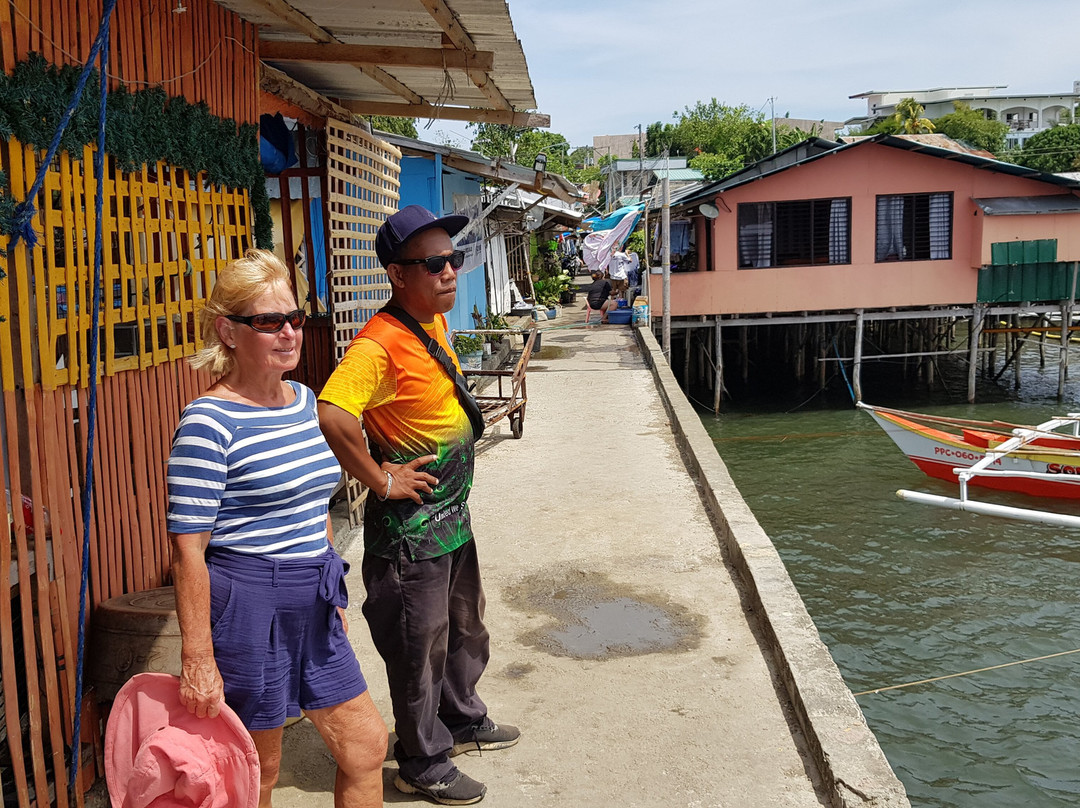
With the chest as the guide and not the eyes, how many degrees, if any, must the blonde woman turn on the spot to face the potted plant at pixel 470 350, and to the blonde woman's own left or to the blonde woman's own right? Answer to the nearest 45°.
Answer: approximately 135° to the blonde woman's own left

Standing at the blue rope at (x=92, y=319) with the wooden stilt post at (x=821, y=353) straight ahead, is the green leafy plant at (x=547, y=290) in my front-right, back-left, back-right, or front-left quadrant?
front-left

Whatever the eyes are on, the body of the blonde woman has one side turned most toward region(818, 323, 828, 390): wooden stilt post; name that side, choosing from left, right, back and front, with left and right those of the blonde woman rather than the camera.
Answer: left

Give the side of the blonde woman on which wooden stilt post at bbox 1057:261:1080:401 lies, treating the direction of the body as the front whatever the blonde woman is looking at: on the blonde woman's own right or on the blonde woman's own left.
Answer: on the blonde woman's own left

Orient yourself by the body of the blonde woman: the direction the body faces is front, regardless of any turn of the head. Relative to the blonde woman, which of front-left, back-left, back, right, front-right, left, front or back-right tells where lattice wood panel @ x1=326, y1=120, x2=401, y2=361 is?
back-left

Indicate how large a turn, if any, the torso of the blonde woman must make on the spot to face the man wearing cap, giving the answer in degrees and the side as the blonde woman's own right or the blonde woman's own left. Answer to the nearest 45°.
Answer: approximately 90° to the blonde woman's own left

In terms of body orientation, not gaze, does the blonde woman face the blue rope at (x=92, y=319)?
no

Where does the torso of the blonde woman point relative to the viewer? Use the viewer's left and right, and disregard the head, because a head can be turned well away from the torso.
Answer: facing the viewer and to the right of the viewer

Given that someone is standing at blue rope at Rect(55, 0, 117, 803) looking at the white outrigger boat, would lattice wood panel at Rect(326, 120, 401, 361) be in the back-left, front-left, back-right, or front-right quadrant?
front-left

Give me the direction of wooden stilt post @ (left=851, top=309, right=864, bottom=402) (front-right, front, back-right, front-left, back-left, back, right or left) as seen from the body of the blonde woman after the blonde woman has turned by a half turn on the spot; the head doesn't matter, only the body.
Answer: right

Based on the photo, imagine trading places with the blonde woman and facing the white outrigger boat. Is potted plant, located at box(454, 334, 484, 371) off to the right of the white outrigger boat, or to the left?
left

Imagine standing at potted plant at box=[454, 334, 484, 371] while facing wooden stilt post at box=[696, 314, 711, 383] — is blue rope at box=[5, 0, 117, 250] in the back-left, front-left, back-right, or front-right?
back-right

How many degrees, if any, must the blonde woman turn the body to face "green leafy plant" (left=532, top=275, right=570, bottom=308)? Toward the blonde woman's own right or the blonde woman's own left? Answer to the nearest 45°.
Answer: approximately 135° to the blonde woman's own left
